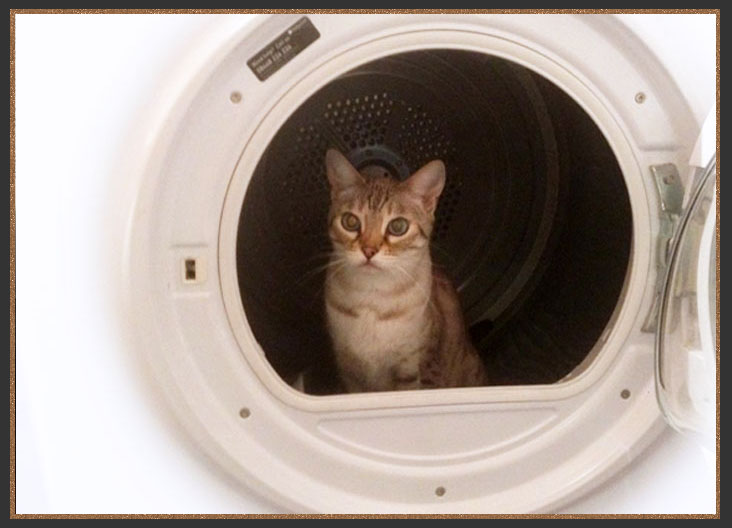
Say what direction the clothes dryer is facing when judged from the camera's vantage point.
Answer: facing the viewer
